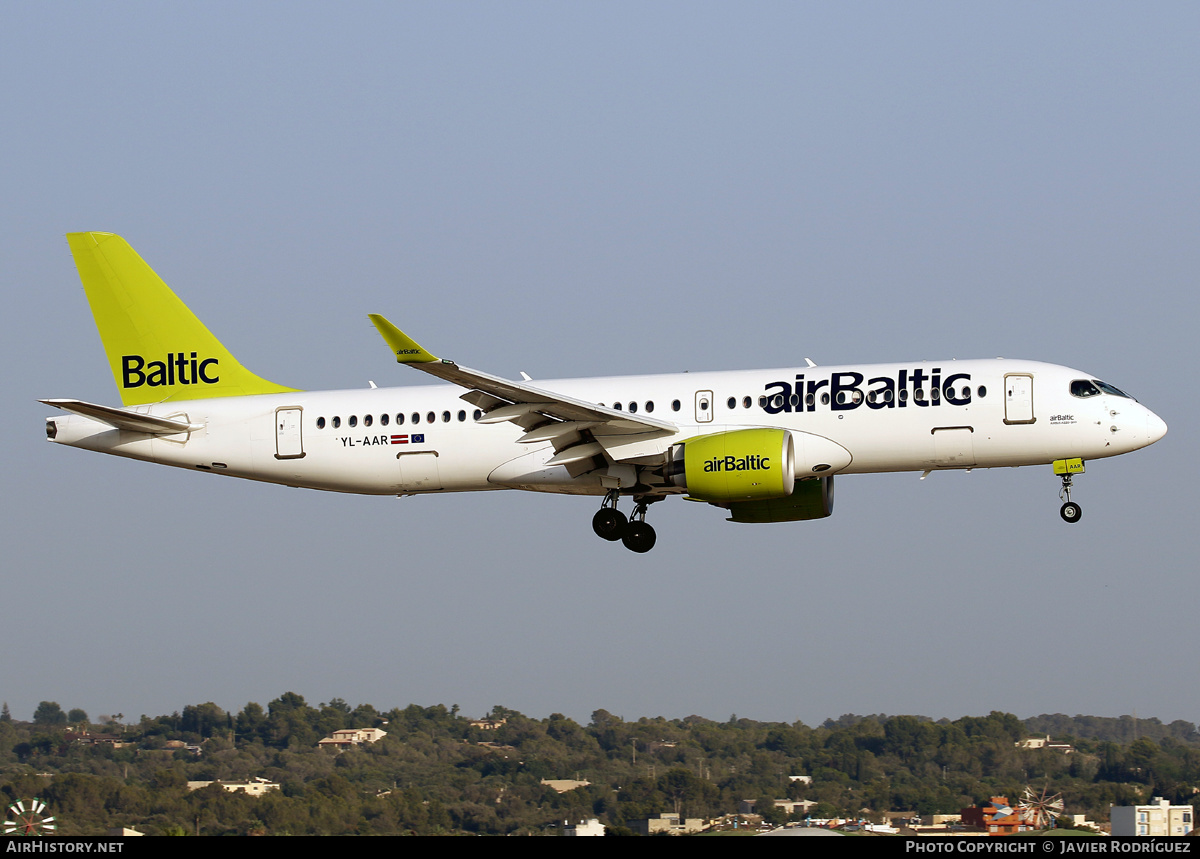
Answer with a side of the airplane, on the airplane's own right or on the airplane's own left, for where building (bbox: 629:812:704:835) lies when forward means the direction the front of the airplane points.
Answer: on the airplane's own left

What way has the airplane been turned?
to the viewer's right

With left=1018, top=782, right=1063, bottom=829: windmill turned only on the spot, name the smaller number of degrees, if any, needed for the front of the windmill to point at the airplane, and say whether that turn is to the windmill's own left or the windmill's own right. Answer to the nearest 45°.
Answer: approximately 45° to the windmill's own right

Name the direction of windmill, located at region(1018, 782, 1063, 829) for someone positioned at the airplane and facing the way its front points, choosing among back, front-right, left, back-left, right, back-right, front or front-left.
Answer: front-left

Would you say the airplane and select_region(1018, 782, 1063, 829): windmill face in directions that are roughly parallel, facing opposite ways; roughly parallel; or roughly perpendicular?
roughly perpendicular

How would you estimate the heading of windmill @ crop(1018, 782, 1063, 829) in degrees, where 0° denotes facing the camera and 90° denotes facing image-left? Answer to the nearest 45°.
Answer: approximately 0°

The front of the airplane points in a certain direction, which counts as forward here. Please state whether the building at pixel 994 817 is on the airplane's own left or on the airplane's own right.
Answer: on the airplane's own left

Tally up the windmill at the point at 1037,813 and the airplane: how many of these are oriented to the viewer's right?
1

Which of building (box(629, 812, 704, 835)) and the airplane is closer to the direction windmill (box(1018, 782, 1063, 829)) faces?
the airplane
